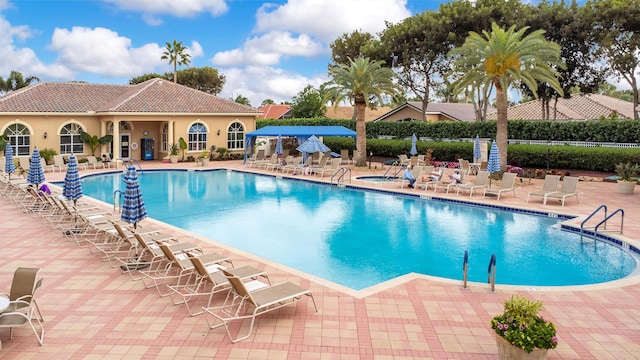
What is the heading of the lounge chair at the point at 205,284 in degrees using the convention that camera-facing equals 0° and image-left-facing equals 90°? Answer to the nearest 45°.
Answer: approximately 225°

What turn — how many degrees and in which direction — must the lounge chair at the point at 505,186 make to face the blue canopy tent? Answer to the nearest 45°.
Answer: approximately 90° to its right

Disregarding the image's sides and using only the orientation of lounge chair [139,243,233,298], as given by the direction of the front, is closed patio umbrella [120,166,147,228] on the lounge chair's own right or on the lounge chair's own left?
on the lounge chair's own left

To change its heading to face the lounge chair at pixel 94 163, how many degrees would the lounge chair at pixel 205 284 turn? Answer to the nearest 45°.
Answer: approximately 45° to its left

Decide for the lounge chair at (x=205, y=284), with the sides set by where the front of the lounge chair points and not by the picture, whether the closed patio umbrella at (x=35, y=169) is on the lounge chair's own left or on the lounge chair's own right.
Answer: on the lounge chair's own left

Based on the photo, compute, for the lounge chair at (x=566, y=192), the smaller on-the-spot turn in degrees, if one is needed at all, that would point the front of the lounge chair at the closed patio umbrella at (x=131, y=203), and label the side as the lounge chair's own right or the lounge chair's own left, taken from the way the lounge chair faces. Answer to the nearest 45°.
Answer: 0° — it already faces it

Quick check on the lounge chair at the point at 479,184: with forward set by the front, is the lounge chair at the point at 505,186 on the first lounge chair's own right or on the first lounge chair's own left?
on the first lounge chair's own left

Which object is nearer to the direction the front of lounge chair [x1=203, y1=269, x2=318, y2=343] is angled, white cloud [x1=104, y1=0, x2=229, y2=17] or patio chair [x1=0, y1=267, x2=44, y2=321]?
the white cloud

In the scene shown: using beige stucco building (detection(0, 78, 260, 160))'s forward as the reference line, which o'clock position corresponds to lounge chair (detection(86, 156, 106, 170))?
The lounge chair is roughly at 1 o'clock from the beige stucco building.

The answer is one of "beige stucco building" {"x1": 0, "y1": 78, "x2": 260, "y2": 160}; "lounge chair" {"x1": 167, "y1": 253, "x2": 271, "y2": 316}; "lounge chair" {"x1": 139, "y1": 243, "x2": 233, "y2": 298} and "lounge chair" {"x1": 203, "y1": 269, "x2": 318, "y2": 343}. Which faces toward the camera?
the beige stucco building

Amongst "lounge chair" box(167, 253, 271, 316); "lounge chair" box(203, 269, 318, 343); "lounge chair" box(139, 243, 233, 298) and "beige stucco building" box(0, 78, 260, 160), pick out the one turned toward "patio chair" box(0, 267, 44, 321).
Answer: the beige stucco building

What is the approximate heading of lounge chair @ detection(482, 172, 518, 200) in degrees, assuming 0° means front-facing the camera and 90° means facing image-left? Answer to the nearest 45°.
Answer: approximately 45°

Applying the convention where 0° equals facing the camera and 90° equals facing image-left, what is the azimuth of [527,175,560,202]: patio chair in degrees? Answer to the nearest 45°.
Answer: approximately 45°
